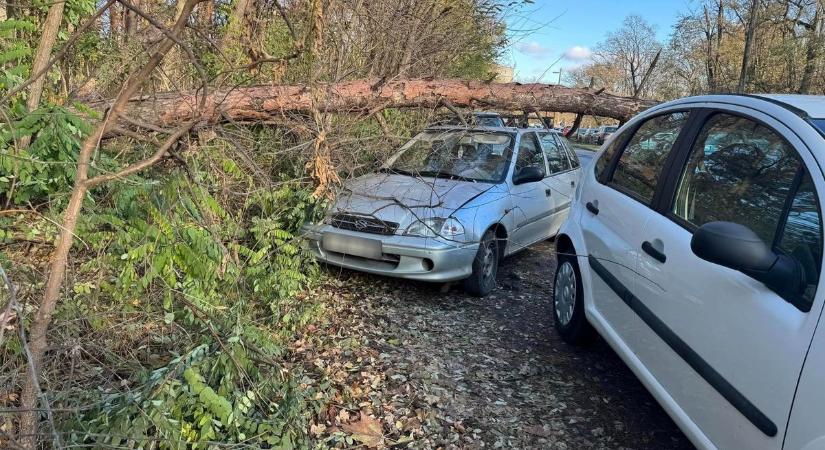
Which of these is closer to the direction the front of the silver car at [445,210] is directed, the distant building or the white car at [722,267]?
the white car

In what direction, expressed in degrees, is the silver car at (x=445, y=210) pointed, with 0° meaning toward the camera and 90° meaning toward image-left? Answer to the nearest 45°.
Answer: approximately 45°

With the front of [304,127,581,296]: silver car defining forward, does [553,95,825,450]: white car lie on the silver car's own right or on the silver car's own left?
on the silver car's own left

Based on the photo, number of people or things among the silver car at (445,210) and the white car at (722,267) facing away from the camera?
0

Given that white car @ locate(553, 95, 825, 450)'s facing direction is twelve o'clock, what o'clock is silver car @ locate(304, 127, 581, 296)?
The silver car is roughly at 6 o'clock from the white car.

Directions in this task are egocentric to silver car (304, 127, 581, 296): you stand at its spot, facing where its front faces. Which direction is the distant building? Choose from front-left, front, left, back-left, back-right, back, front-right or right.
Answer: back-right

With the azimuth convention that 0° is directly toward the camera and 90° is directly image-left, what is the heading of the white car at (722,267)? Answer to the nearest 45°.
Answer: approximately 315°

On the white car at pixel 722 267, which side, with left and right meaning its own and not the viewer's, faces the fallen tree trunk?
back

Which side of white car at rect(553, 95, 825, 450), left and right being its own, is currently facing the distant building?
back
